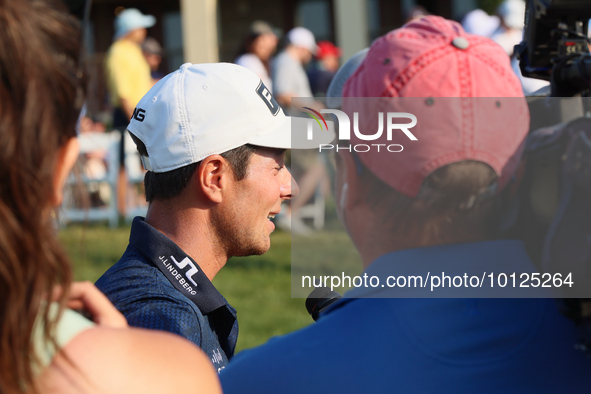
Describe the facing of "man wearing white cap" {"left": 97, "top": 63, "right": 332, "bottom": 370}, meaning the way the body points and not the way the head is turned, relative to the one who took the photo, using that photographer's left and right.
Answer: facing to the right of the viewer

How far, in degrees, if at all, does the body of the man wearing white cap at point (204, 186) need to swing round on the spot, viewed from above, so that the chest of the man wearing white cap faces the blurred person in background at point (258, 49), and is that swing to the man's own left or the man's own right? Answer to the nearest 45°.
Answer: approximately 90° to the man's own left

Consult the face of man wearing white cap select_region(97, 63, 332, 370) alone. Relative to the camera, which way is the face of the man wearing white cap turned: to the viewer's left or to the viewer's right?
to the viewer's right
